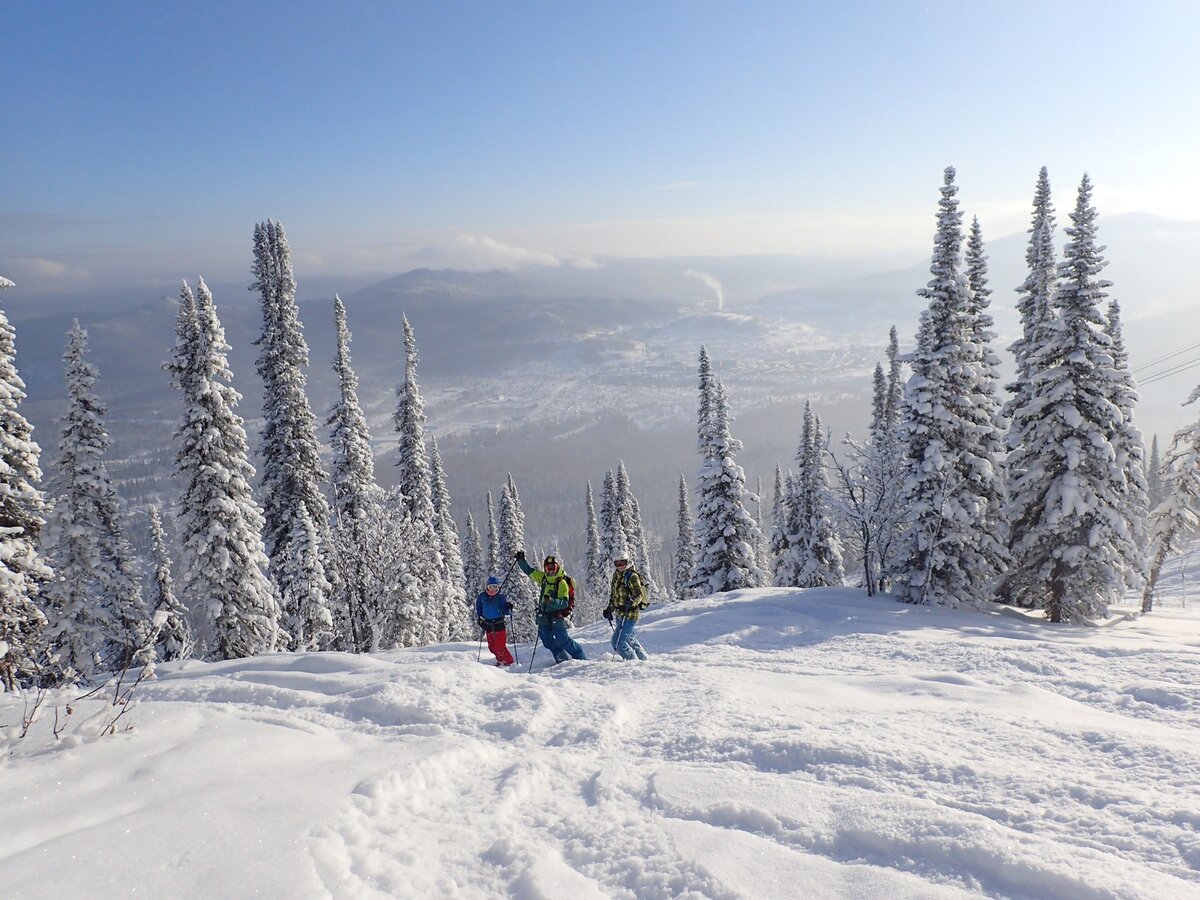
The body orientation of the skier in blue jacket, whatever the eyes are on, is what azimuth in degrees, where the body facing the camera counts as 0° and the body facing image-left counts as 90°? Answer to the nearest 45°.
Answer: approximately 0°

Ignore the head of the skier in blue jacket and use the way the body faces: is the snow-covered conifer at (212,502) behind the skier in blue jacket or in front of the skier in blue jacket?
behind

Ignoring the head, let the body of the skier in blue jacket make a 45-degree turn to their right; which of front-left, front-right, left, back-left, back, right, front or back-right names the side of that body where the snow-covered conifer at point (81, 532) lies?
right

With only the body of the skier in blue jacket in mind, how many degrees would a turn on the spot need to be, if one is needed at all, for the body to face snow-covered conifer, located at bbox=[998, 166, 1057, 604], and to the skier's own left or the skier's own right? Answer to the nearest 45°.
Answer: approximately 135° to the skier's own left

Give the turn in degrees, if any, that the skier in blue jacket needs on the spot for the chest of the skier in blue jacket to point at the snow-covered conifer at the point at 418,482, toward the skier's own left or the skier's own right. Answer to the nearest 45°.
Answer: approximately 180°

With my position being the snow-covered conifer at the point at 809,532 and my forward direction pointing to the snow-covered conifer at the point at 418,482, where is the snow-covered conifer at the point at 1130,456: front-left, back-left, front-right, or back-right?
back-left

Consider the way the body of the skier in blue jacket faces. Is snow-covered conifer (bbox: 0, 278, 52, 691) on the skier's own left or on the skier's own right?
on the skier's own right
